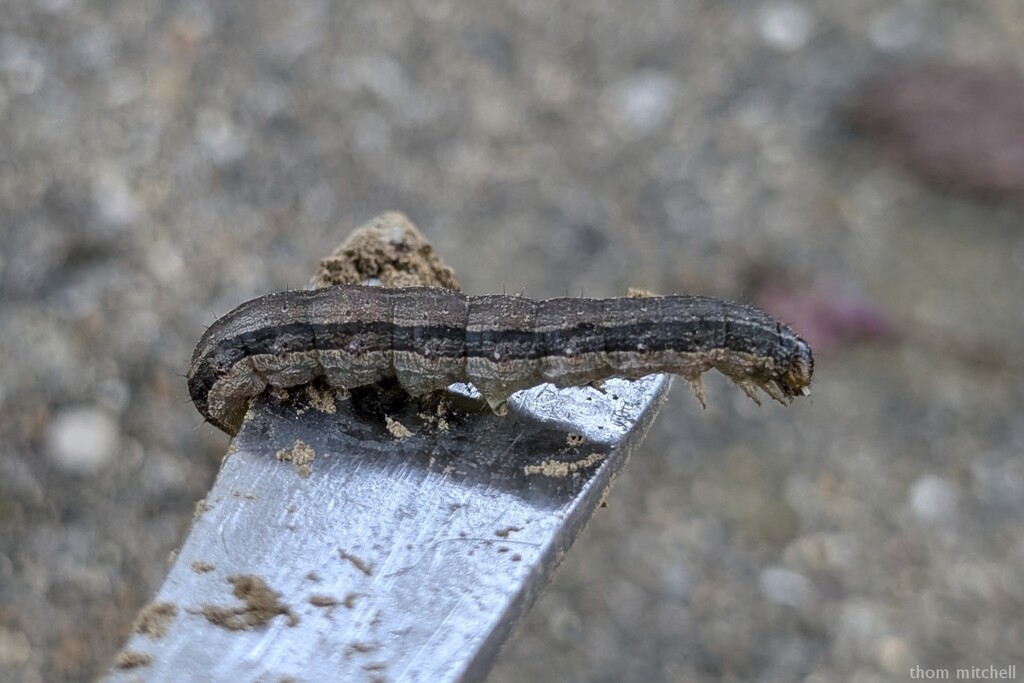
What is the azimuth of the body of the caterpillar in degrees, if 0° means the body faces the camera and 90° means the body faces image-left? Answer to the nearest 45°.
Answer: approximately 270°

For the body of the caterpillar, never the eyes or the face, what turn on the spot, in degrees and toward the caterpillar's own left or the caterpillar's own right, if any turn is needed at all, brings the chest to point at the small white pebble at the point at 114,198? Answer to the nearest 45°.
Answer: approximately 135° to the caterpillar's own left

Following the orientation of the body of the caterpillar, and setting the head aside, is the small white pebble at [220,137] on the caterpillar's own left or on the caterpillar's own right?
on the caterpillar's own left

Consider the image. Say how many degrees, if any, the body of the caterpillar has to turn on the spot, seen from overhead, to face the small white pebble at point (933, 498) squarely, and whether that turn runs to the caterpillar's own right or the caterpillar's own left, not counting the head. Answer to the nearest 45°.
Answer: approximately 45° to the caterpillar's own left

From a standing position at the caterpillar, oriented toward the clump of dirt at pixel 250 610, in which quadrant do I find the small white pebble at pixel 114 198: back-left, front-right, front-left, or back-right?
back-right
